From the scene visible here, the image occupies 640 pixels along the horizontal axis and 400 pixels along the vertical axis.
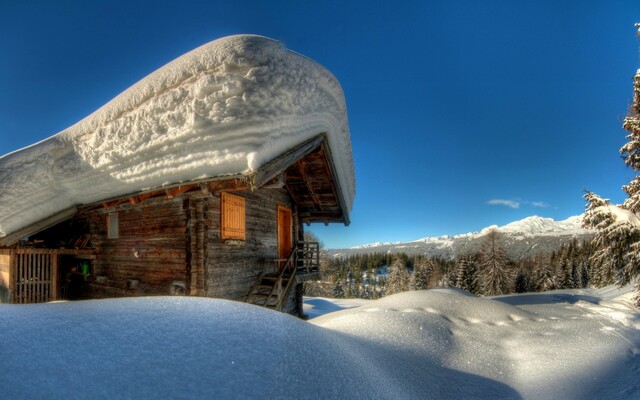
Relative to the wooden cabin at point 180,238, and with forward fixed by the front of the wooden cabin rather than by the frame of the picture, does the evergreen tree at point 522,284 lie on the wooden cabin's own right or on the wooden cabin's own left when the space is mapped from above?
on the wooden cabin's own left

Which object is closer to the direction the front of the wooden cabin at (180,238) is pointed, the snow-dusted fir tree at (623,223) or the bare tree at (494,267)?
the snow-dusted fir tree

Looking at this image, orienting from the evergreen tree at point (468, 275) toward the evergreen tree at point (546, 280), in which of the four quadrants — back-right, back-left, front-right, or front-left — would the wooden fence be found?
back-right

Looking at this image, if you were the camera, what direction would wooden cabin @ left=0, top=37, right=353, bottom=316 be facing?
facing the viewer and to the right of the viewer

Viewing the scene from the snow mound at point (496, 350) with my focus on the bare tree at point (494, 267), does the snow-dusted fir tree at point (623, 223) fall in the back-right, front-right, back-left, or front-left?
front-right

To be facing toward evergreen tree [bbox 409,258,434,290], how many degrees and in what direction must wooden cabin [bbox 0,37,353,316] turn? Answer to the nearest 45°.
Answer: approximately 90° to its left

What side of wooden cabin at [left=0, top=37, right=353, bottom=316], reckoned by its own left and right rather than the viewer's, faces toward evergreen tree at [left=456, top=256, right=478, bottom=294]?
left

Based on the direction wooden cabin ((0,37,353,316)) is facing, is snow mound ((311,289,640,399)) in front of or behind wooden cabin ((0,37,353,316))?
in front

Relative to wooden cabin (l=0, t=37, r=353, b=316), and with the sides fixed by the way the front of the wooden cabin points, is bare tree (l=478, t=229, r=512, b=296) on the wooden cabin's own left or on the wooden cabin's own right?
on the wooden cabin's own left
